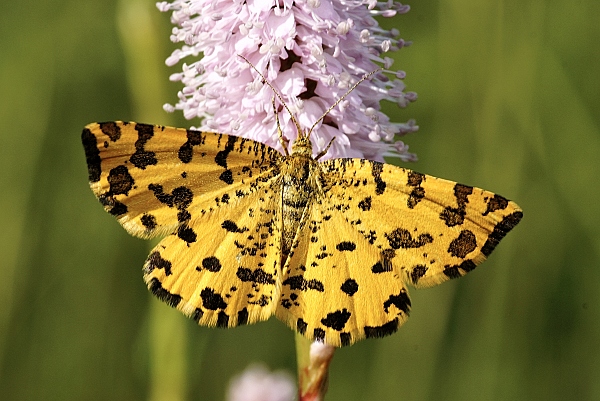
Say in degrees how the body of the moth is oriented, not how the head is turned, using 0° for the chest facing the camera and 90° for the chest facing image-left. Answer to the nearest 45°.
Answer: approximately 180°
